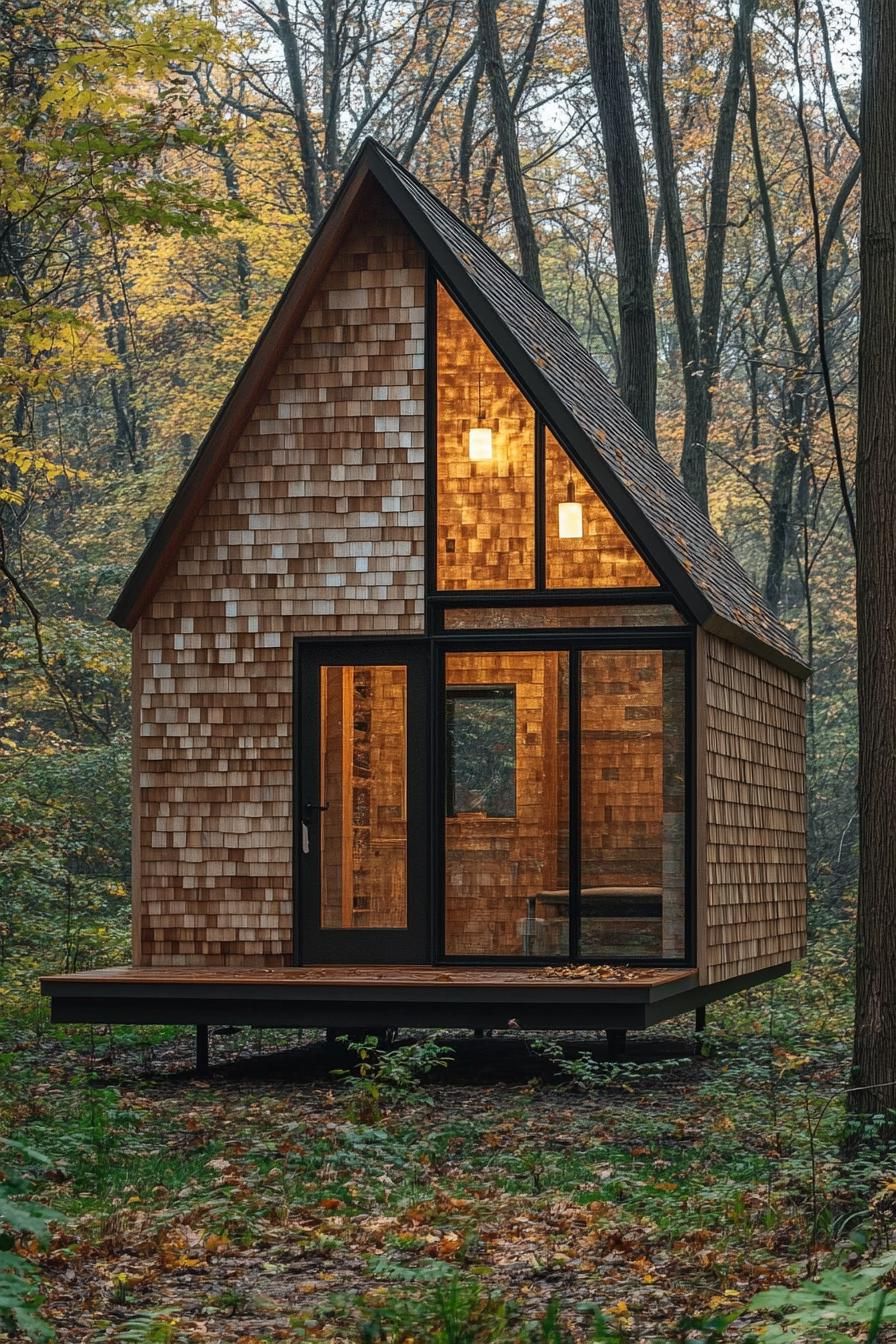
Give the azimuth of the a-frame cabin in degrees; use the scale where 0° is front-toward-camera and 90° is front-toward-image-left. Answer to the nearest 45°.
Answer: approximately 0°

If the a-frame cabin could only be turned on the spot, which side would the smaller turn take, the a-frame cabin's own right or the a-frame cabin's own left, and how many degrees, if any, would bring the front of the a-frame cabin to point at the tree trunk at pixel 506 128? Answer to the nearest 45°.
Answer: approximately 180°

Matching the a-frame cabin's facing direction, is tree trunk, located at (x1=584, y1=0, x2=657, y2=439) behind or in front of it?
behind

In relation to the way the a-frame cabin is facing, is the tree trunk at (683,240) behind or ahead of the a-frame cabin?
behind

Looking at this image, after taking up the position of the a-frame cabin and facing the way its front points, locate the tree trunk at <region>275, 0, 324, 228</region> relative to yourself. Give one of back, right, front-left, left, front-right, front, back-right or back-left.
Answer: back

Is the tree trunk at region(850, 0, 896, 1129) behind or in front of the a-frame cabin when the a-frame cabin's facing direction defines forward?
in front
